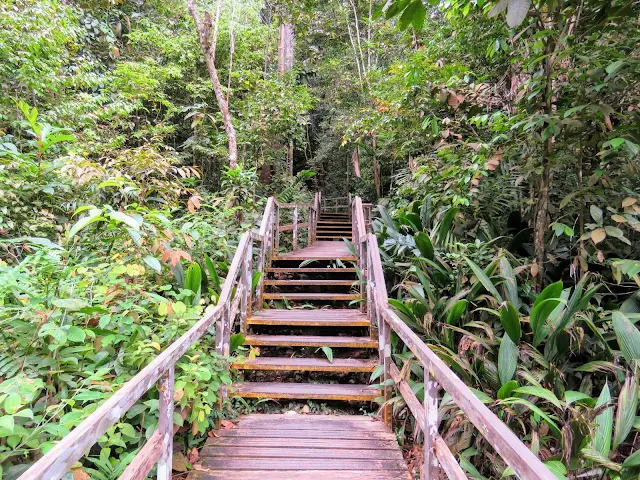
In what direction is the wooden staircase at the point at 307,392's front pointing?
toward the camera

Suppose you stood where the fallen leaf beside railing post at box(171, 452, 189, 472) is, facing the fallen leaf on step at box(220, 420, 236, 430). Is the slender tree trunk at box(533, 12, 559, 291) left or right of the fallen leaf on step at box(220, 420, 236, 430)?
right

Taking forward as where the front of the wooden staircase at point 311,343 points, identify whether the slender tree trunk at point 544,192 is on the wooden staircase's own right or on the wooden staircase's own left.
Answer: on the wooden staircase's own left

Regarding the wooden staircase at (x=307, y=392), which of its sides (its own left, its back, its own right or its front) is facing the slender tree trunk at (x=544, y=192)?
left

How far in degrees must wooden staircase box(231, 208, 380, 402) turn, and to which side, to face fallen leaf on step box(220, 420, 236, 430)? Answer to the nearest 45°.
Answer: approximately 45° to its right

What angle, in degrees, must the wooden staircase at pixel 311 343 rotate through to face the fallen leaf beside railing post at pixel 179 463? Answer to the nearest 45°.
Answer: approximately 45° to its right

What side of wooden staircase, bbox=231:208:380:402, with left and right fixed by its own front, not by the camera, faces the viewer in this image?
front
